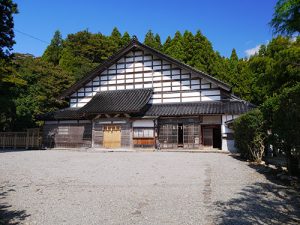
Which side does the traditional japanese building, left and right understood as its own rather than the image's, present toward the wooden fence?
right

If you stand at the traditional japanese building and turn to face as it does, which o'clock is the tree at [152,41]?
The tree is roughly at 6 o'clock from the traditional japanese building.

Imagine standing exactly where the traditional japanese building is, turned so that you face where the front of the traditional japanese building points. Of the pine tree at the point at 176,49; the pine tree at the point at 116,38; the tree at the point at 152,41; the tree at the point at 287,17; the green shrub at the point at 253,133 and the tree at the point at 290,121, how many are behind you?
3

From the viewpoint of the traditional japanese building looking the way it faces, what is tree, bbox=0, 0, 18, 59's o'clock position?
The tree is roughly at 2 o'clock from the traditional japanese building.

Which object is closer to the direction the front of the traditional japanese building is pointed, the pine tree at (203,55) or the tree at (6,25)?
the tree

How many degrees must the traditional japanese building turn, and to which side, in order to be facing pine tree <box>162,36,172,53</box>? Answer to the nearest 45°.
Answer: approximately 180°

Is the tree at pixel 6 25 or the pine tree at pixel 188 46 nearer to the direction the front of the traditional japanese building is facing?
the tree

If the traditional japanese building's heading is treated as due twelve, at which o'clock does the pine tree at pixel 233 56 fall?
The pine tree is roughly at 7 o'clock from the traditional japanese building.

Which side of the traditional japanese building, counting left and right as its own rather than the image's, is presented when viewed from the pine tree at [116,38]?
back

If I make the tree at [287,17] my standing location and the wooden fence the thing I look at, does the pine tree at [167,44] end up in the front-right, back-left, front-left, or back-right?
front-right

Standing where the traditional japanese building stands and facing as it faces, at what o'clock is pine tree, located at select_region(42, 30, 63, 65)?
The pine tree is roughly at 5 o'clock from the traditional japanese building.

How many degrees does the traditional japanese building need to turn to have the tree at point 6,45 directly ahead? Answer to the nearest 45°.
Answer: approximately 45° to its right

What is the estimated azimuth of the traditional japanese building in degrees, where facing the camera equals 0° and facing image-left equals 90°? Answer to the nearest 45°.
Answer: approximately 0°
